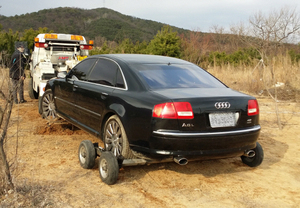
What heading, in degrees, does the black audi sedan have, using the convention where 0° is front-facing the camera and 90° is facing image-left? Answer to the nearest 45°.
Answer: approximately 135°

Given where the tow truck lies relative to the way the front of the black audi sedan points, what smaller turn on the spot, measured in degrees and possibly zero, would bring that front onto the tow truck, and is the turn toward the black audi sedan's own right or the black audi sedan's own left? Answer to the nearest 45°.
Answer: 0° — it already faces it
